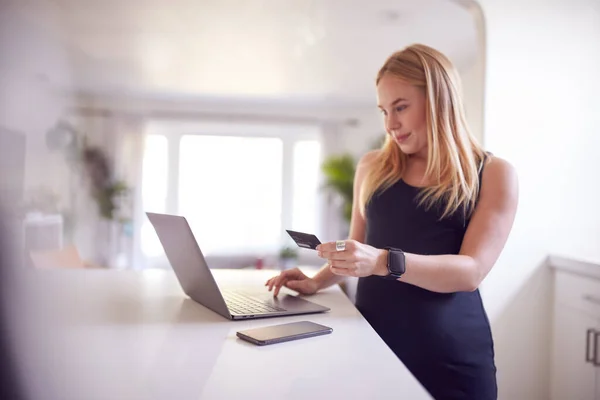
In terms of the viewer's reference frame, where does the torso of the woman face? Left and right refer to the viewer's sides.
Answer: facing the viewer and to the left of the viewer

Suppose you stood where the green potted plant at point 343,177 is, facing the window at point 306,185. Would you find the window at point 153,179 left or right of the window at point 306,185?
left

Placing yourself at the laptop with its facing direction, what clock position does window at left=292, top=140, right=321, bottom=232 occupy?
The window is roughly at 11 o'clock from the laptop.

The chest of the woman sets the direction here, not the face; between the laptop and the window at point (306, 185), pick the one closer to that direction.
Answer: the laptop

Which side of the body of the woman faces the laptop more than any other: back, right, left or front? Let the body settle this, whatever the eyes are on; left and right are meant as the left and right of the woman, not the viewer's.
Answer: front

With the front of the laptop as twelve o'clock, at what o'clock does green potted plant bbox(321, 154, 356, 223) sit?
The green potted plant is roughly at 11 o'clock from the laptop.

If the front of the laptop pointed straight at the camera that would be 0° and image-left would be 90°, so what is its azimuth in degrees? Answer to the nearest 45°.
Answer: approximately 225°

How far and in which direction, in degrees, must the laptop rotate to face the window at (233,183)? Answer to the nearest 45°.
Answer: approximately 45° to its left

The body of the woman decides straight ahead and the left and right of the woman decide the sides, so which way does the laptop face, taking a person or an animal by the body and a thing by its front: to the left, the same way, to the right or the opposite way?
the opposite way

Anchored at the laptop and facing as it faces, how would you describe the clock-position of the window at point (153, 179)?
The window is roughly at 10 o'clock from the laptop.

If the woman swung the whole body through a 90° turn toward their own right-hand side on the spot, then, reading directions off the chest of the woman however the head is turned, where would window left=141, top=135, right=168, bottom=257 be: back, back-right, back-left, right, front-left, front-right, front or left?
front
